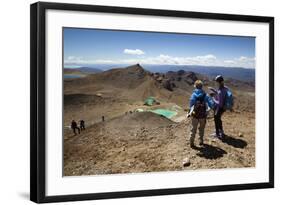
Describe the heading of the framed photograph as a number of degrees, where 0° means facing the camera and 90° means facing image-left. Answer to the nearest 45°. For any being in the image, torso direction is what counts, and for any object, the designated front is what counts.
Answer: approximately 315°
